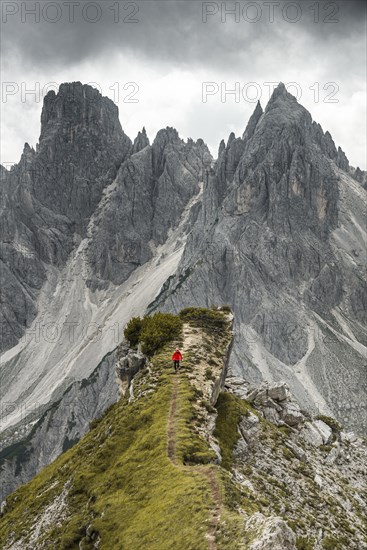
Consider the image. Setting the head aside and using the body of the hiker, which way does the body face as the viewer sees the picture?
away from the camera

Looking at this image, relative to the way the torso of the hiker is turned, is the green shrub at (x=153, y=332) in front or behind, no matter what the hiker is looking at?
in front

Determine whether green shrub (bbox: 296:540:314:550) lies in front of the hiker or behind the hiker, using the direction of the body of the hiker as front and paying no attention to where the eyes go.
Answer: behind

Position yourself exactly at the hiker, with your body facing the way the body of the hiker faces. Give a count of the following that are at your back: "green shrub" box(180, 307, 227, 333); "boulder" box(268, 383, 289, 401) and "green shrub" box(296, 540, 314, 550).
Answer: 1

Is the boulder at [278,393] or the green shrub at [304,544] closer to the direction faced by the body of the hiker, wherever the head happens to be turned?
the boulder

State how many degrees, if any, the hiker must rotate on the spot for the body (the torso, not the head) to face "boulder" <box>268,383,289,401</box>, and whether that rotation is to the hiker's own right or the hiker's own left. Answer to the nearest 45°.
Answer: approximately 45° to the hiker's own right
